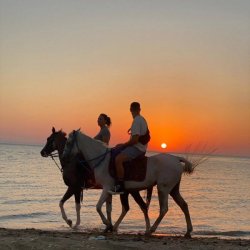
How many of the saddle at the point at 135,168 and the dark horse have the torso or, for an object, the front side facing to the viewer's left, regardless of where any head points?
2

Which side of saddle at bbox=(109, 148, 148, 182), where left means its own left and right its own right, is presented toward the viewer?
left

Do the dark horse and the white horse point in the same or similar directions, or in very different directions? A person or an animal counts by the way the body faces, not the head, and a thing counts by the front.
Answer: same or similar directions

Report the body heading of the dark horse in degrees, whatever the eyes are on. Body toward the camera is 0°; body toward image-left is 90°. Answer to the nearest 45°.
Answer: approximately 90°

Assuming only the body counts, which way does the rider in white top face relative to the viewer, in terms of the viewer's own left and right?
facing to the left of the viewer

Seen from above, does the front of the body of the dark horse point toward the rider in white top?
no

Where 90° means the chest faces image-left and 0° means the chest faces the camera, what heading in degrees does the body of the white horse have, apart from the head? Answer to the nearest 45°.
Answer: approximately 90°
